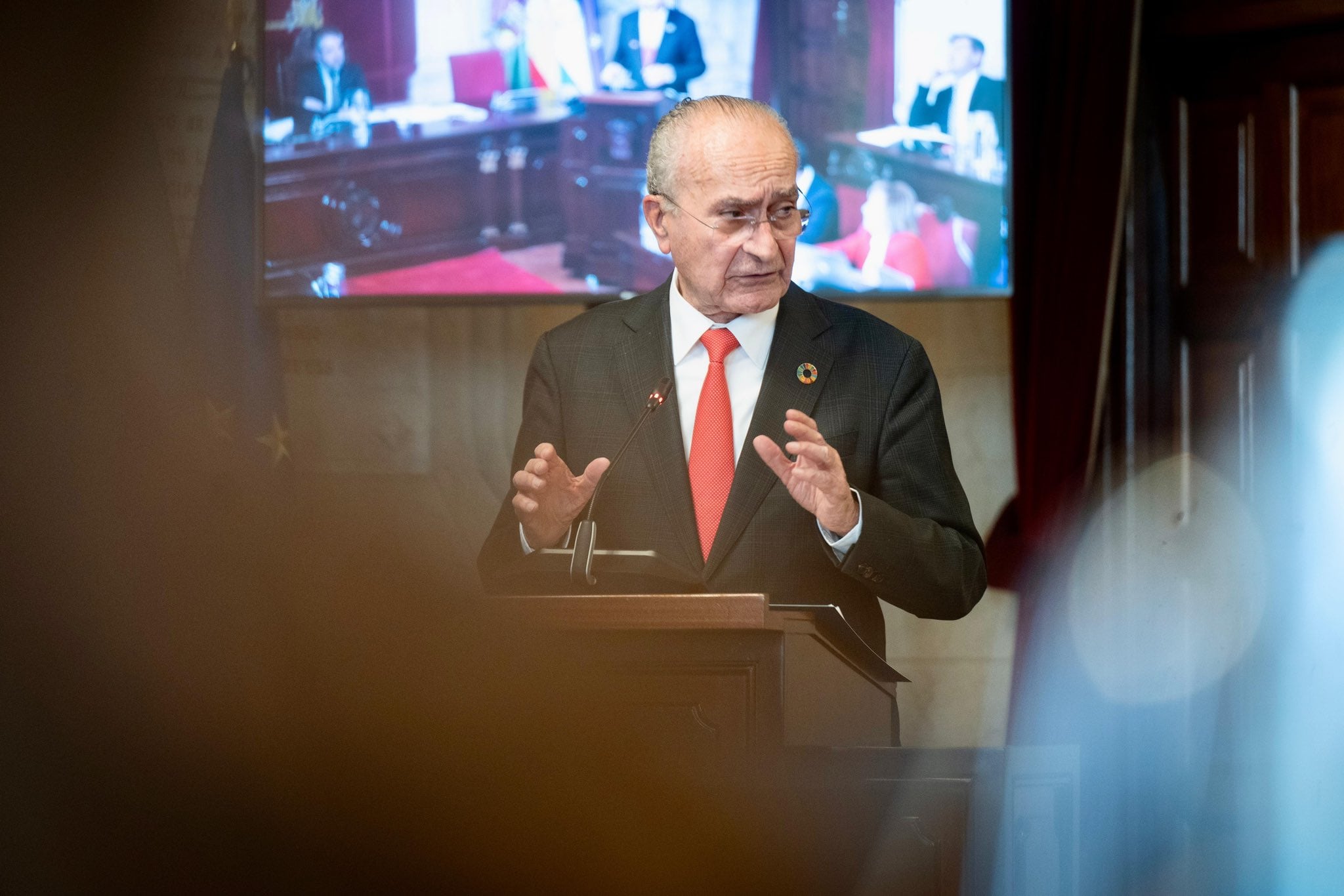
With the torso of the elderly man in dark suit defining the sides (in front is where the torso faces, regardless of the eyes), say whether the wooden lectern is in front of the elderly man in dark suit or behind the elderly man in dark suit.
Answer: in front

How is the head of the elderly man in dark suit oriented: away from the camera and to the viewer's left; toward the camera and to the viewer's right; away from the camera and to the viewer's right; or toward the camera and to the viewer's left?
toward the camera and to the viewer's right

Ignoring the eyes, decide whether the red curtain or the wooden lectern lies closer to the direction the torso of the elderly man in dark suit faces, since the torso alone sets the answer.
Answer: the wooden lectern

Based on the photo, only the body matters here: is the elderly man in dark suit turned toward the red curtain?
no

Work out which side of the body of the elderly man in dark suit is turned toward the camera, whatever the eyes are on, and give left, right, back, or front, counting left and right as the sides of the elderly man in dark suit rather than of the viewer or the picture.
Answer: front
